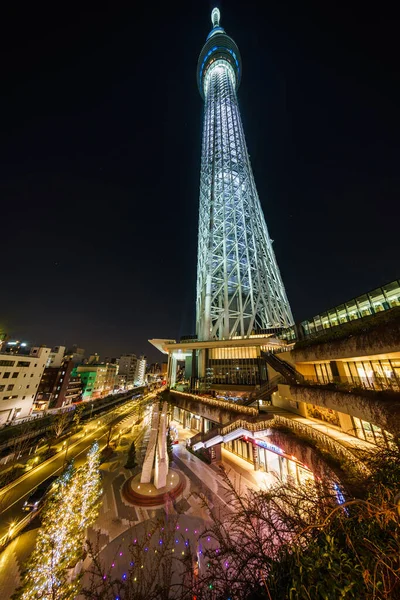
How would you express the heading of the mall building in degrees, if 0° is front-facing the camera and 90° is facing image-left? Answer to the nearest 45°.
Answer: approximately 45°
